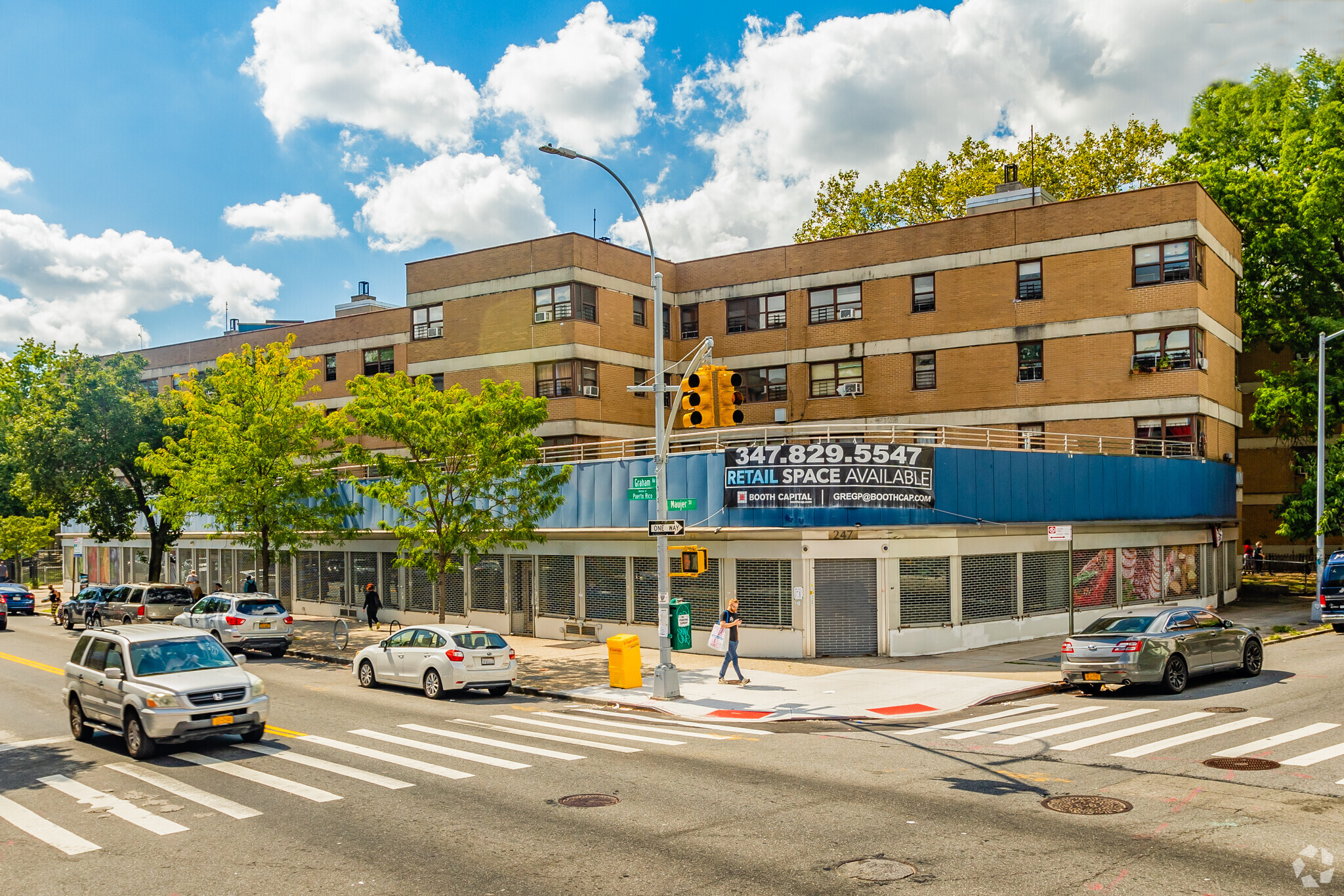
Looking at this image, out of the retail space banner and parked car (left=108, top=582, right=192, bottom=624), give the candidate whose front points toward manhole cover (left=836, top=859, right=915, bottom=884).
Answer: the retail space banner

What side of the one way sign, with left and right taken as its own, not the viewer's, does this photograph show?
front

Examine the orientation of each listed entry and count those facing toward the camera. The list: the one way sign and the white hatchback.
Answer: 1

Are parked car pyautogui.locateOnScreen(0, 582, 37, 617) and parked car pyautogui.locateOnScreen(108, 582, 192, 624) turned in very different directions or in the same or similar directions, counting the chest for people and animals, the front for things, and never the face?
same or similar directions

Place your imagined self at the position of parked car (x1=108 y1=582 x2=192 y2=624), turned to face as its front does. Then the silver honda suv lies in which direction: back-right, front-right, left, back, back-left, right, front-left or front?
back-left

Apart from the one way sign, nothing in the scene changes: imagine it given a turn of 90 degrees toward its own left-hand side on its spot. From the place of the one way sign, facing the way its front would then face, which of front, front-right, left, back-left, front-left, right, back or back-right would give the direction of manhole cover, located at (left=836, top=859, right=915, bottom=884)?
right

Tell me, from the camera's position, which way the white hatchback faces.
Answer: facing away from the viewer and to the left of the viewer

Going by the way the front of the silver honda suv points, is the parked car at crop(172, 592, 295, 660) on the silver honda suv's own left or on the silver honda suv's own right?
on the silver honda suv's own left

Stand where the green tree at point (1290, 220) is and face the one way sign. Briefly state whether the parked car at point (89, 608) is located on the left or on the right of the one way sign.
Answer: right

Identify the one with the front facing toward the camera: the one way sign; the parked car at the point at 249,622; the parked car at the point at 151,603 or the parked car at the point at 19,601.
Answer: the one way sign

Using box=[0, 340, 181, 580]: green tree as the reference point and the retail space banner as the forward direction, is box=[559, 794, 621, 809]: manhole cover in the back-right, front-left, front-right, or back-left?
front-right

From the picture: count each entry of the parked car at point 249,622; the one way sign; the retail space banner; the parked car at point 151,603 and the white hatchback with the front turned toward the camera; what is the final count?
2

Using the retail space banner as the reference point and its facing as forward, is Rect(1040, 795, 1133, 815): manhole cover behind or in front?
in front

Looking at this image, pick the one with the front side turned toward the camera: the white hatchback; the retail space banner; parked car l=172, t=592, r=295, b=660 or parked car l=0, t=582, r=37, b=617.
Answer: the retail space banner

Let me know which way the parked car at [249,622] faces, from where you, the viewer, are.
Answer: facing away from the viewer and to the left of the viewer

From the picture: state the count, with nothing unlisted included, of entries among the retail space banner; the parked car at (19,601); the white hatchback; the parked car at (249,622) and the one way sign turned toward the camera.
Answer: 2

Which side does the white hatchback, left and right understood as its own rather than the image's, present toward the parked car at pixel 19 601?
front

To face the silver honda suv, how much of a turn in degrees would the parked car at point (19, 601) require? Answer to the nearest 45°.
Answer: approximately 135° to its left
